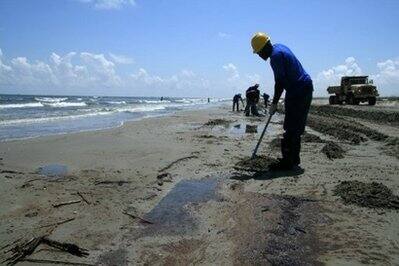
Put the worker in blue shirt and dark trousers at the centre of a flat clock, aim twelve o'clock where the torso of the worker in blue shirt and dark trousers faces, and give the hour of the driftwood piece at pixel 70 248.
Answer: The driftwood piece is roughly at 10 o'clock from the worker in blue shirt and dark trousers.

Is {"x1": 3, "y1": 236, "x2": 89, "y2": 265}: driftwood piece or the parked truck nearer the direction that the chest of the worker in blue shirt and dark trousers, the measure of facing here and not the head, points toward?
the driftwood piece

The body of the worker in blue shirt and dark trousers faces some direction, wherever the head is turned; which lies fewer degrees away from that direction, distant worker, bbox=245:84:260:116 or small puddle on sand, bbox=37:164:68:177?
the small puddle on sand

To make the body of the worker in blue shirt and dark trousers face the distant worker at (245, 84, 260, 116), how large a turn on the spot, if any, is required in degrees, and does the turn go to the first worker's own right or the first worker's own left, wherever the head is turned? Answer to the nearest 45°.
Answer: approximately 90° to the first worker's own right

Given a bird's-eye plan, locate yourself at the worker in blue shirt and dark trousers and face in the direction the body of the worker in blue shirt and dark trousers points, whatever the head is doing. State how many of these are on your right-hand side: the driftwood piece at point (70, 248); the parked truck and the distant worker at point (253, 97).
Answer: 2

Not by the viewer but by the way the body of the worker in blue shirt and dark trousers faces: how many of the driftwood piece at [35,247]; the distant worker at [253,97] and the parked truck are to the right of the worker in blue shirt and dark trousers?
2

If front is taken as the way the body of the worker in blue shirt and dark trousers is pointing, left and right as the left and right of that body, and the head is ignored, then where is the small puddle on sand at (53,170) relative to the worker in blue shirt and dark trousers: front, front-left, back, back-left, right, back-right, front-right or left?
front

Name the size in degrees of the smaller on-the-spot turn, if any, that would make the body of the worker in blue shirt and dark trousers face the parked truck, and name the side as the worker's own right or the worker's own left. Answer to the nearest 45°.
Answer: approximately 90° to the worker's own right

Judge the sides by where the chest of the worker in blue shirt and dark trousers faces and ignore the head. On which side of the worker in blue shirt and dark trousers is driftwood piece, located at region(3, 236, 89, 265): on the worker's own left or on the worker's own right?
on the worker's own left

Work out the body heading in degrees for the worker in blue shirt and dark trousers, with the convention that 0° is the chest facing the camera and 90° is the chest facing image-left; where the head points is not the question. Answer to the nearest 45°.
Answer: approximately 90°

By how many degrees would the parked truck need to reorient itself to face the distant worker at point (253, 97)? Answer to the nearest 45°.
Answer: approximately 45° to its right

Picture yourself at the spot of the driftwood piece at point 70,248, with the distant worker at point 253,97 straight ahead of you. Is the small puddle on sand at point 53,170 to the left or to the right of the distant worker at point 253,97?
left
